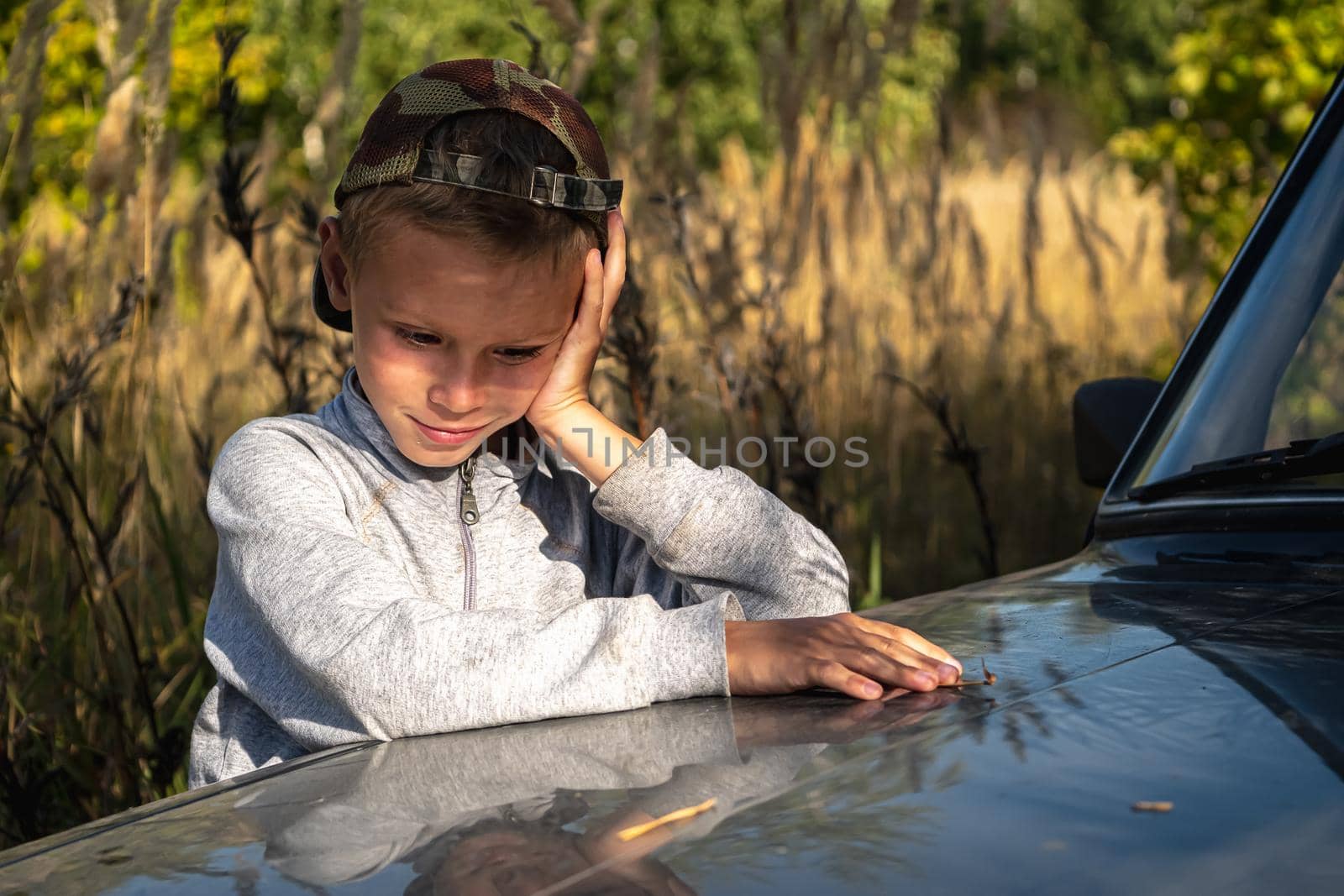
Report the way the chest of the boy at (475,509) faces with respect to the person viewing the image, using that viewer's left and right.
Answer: facing the viewer and to the right of the viewer

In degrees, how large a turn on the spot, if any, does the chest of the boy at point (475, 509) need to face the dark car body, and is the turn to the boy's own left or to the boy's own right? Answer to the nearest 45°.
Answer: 0° — they already face it

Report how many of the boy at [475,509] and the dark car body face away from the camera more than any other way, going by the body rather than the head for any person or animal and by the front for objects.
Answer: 0
